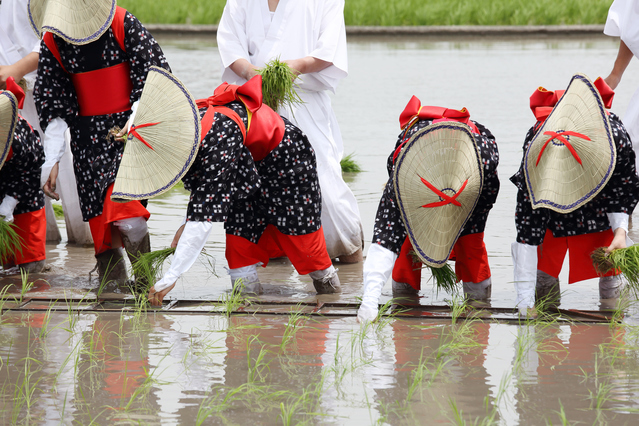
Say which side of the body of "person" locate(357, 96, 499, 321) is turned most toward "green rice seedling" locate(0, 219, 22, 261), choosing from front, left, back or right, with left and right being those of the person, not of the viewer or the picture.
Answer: right

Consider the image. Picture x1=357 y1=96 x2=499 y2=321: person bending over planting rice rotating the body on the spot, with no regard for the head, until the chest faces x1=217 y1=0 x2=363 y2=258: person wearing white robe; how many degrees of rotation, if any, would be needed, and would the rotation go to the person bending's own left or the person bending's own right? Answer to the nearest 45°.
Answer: approximately 135° to the person bending's own right

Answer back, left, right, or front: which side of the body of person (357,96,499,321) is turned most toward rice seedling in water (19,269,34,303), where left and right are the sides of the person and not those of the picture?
right

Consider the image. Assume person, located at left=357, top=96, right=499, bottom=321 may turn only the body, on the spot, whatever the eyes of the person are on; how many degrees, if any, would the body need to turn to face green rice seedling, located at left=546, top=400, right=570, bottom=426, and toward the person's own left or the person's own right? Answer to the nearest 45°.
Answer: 0° — they already face it

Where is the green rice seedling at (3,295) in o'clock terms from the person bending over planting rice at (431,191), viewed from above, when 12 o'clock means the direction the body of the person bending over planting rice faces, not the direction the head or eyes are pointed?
The green rice seedling is roughly at 3 o'clock from the person bending over planting rice.

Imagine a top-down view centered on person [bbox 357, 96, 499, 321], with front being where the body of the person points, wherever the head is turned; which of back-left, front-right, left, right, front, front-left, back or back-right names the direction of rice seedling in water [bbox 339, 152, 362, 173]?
back

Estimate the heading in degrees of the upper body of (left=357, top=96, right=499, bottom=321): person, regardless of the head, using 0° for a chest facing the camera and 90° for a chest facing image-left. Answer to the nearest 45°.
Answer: approximately 0°

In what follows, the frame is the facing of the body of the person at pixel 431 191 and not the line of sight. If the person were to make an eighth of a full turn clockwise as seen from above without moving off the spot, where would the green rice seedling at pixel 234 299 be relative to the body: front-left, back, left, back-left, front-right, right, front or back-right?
front-right
